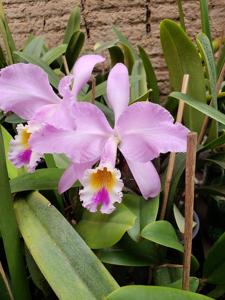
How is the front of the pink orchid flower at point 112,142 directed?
toward the camera

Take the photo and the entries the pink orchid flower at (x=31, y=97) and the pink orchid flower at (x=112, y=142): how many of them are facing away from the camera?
0

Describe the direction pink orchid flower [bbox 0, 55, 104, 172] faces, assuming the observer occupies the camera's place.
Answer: facing the viewer and to the left of the viewer
